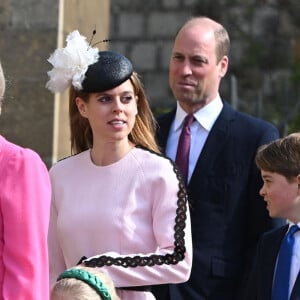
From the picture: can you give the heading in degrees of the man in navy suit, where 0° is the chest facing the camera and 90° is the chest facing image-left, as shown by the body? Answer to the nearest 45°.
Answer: approximately 45°

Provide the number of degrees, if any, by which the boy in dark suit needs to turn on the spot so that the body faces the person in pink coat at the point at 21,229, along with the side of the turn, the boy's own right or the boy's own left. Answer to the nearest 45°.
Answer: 0° — they already face them

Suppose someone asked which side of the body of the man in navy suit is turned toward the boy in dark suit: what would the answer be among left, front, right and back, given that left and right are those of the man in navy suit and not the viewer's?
left

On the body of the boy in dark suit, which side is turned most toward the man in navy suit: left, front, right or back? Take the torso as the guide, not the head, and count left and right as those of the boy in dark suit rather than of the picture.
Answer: right

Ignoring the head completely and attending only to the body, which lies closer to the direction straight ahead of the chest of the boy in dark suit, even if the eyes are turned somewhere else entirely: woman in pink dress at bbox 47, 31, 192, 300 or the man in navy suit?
the woman in pink dress

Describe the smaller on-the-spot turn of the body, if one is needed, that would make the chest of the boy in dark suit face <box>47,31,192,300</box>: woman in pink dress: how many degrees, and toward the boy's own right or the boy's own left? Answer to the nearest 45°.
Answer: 0° — they already face them

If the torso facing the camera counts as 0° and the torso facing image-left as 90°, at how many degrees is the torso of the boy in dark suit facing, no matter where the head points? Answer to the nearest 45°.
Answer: approximately 45°

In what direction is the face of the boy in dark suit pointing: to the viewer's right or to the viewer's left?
to the viewer's left
